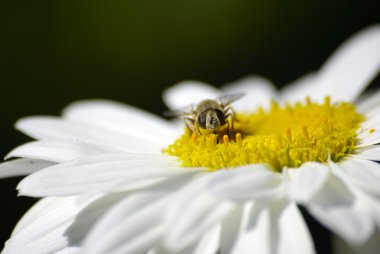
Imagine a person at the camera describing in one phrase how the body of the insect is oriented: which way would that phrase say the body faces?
toward the camera
